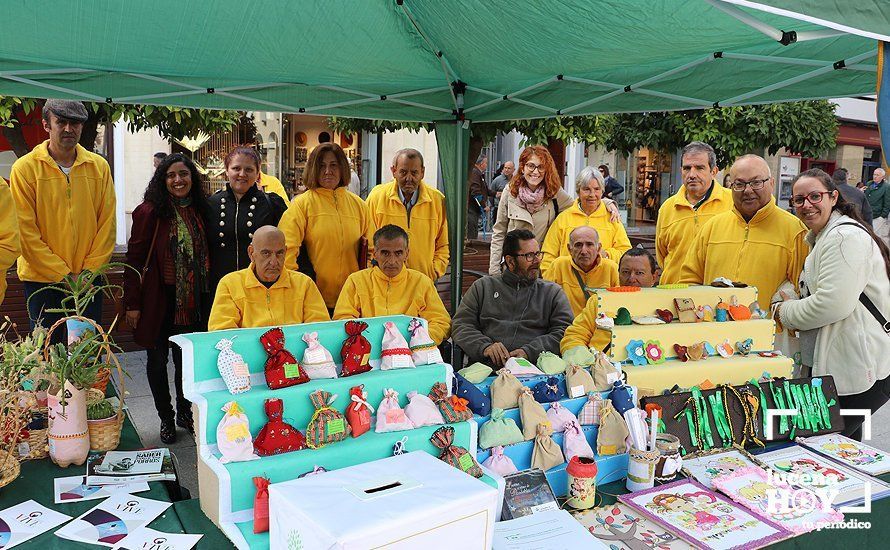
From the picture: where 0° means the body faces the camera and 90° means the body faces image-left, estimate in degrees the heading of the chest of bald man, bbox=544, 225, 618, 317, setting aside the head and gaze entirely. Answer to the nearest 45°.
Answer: approximately 0°

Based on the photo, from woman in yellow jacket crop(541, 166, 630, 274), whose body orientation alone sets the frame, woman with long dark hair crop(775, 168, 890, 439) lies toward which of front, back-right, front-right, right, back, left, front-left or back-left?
front-left

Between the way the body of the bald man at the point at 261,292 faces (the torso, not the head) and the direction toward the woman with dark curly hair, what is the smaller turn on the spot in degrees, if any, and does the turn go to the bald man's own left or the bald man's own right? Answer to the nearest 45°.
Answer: approximately 135° to the bald man's own right

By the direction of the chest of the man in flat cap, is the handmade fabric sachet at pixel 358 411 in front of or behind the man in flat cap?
in front

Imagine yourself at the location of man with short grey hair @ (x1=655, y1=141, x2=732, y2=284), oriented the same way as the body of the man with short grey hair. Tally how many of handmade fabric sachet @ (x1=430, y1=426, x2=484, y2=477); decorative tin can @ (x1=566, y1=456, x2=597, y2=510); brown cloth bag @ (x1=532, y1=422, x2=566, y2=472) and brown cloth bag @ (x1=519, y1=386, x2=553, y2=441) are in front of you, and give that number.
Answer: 4

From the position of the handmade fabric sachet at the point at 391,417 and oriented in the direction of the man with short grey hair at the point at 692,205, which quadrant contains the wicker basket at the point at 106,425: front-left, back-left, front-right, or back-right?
back-left

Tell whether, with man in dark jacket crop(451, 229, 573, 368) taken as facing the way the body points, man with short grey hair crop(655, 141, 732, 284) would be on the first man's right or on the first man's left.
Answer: on the first man's left
